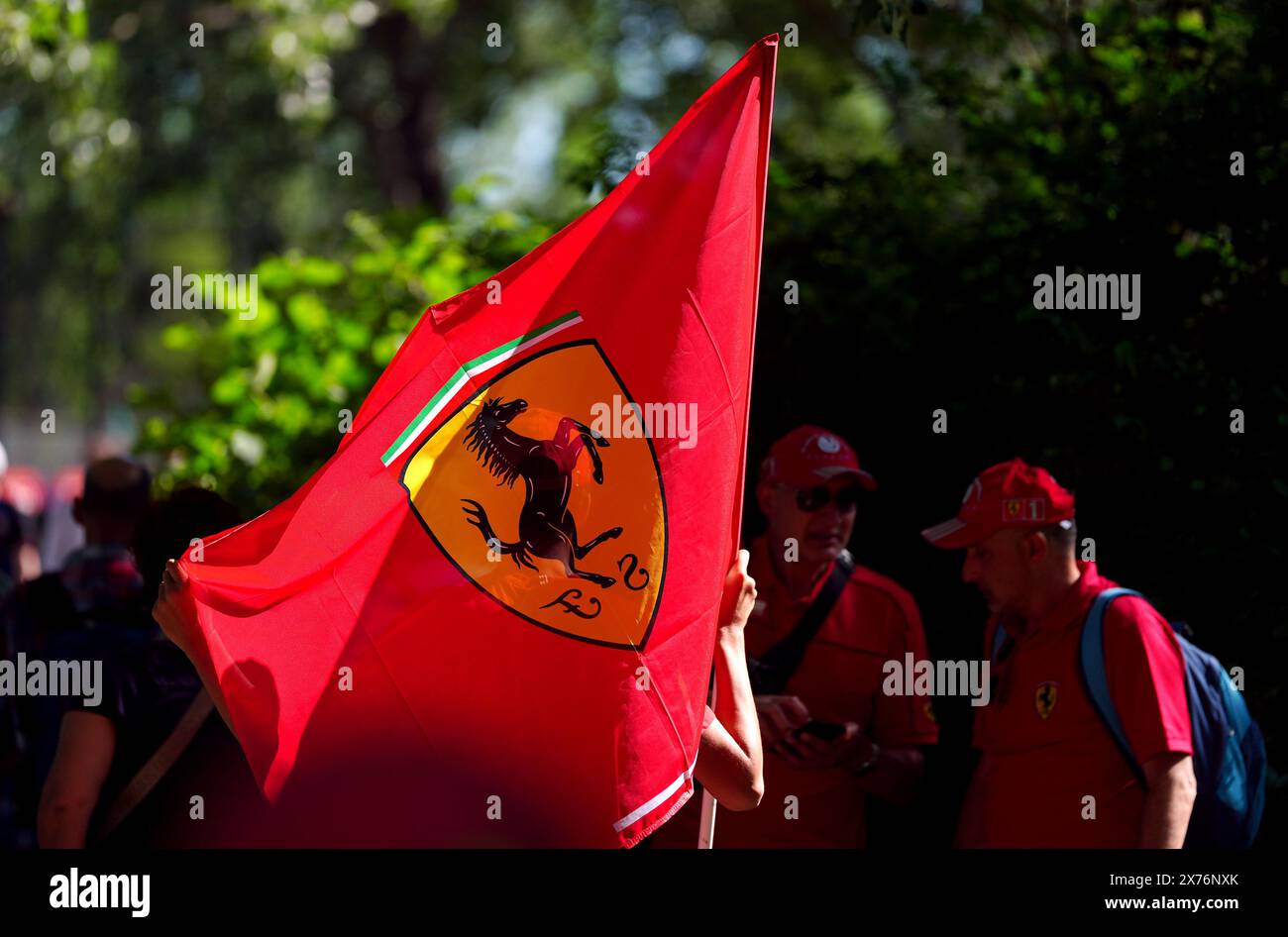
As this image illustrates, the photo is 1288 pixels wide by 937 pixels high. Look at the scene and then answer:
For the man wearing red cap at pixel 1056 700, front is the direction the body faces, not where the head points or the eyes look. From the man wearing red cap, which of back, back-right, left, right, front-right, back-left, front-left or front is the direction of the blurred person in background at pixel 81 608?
front-right

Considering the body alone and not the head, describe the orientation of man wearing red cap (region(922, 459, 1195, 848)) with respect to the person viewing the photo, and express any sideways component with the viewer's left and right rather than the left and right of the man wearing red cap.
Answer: facing the viewer and to the left of the viewer

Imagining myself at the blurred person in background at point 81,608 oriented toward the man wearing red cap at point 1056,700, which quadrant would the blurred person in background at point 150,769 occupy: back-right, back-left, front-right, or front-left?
front-right

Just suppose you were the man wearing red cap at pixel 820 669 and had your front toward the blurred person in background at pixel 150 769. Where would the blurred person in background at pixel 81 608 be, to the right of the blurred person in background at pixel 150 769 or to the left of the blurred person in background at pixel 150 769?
right

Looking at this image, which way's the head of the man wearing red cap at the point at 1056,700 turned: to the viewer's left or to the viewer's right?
to the viewer's left

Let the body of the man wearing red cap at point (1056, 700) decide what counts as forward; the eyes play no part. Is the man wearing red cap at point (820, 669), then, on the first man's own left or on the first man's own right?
on the first man's own right

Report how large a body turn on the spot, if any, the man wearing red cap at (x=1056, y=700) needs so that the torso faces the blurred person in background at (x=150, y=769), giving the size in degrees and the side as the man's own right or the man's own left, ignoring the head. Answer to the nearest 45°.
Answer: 0° — they already face them

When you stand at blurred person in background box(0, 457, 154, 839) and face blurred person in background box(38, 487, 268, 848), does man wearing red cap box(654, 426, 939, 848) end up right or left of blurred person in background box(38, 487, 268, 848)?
left
